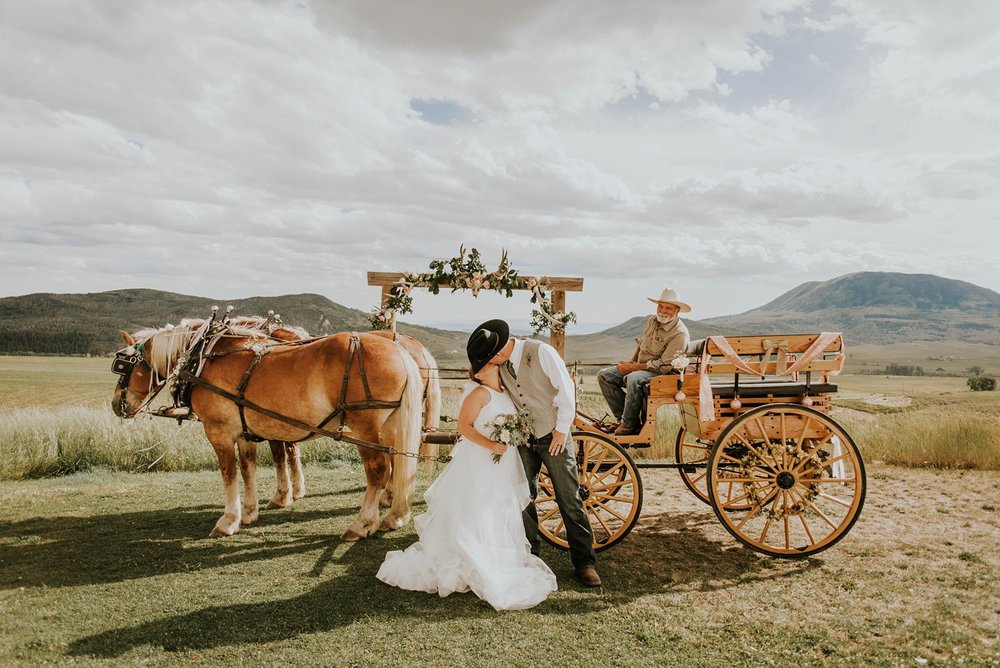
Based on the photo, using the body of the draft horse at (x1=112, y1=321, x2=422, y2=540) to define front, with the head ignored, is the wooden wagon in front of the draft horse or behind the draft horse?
behind

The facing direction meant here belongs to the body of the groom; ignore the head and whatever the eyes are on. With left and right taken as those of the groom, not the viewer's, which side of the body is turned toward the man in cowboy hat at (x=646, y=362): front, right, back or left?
back

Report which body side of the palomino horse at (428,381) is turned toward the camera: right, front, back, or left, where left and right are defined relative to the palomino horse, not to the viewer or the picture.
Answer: left

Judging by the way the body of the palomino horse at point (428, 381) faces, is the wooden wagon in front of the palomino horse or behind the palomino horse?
behind

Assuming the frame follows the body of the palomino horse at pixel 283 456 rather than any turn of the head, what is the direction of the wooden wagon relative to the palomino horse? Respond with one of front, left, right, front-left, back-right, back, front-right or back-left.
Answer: back-left

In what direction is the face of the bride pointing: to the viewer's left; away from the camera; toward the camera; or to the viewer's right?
to the viewer's right

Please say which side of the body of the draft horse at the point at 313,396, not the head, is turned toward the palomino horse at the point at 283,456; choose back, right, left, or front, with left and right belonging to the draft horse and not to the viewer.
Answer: right

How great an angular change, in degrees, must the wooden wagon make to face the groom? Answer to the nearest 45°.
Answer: approximately 45° to its left

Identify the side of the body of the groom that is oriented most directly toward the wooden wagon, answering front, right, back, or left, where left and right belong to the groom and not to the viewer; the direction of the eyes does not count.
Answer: back

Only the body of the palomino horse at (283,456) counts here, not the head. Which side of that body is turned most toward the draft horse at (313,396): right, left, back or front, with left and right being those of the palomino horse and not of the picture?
left

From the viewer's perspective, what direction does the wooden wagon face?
to the viewer's left

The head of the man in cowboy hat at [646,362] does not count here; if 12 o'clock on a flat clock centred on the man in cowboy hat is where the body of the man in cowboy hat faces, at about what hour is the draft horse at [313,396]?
The draft horse is roughly at 1 o'clock from the man in cowboy hat.

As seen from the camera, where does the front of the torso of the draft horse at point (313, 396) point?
to the viewer's left

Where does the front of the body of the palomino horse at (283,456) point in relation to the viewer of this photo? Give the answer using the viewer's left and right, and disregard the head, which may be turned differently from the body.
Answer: facing to the left of the viewer

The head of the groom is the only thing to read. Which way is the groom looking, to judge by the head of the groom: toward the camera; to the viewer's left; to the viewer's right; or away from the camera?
to the viewer's left
